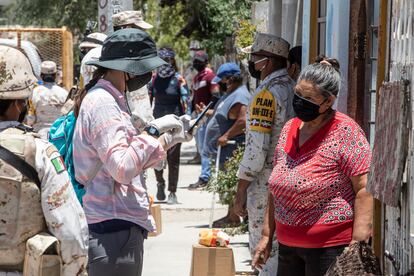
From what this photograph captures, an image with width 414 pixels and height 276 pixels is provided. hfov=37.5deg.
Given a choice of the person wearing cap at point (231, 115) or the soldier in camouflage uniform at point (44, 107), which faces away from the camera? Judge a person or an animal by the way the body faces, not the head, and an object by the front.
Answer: the soldier in camouflage uniform

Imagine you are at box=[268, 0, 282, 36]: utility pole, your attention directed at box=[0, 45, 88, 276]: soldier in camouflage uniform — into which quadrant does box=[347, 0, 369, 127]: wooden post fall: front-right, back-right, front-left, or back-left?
front-left

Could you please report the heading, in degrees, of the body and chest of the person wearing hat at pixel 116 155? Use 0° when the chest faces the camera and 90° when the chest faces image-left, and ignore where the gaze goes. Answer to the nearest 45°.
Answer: approximately 270°

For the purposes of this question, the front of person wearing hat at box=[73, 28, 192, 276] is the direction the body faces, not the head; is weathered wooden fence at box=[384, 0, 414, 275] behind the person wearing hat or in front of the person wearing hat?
in front

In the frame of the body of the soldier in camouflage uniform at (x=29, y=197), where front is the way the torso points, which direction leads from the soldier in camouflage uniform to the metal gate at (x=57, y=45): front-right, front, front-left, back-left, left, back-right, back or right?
front-left

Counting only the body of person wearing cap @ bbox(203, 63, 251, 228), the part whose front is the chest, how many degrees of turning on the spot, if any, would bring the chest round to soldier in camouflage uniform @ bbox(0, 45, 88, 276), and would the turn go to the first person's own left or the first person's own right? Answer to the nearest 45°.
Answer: approximately 90° to the first person's own left

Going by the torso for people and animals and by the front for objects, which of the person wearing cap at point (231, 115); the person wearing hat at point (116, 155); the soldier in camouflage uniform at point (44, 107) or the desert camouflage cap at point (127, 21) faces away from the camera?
the soldier in camouflage uniform

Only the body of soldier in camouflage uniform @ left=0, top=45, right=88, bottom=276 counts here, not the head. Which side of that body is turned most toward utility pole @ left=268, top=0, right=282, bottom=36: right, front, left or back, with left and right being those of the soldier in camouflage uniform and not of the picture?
front

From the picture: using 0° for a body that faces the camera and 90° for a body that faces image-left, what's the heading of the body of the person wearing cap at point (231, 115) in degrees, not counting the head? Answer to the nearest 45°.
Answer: approximately 90°
